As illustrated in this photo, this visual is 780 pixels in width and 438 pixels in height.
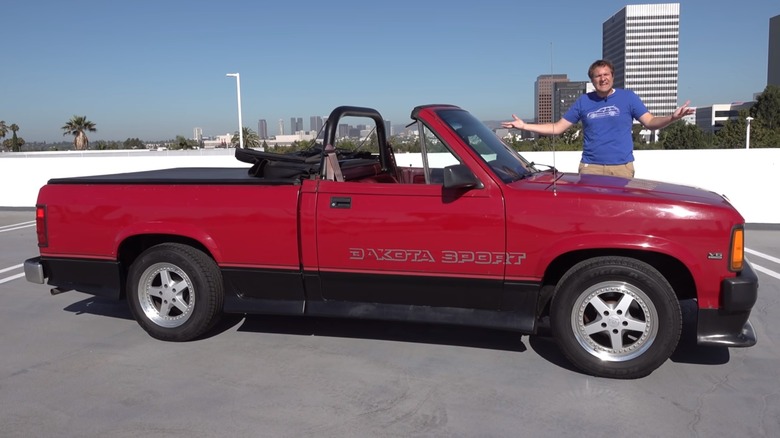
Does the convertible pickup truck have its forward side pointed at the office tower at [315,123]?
no

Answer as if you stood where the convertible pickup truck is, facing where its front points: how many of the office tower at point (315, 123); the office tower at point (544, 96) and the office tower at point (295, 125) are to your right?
0

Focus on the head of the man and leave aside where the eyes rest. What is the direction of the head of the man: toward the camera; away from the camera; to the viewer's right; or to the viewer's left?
toward the camera

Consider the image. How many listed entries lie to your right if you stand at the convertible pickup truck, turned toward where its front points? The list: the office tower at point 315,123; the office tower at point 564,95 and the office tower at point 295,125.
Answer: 0

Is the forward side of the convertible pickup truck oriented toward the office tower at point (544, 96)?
no

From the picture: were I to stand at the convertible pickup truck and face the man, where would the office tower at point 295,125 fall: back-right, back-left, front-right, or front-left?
front-left

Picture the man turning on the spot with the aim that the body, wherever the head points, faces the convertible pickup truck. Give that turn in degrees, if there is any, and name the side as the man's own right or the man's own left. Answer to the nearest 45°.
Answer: approximately 45° to the man's own right

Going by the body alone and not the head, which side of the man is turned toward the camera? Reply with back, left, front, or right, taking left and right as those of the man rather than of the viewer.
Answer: front

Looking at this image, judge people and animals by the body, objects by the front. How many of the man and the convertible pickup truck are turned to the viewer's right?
1

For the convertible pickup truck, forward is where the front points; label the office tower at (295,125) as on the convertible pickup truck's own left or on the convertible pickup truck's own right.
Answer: on the convertible pickup truck's own left

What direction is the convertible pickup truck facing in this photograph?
to the viewer's right

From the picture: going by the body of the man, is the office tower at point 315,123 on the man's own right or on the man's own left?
on the man's own right

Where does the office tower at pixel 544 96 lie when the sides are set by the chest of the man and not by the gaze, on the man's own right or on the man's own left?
on the man's own right
